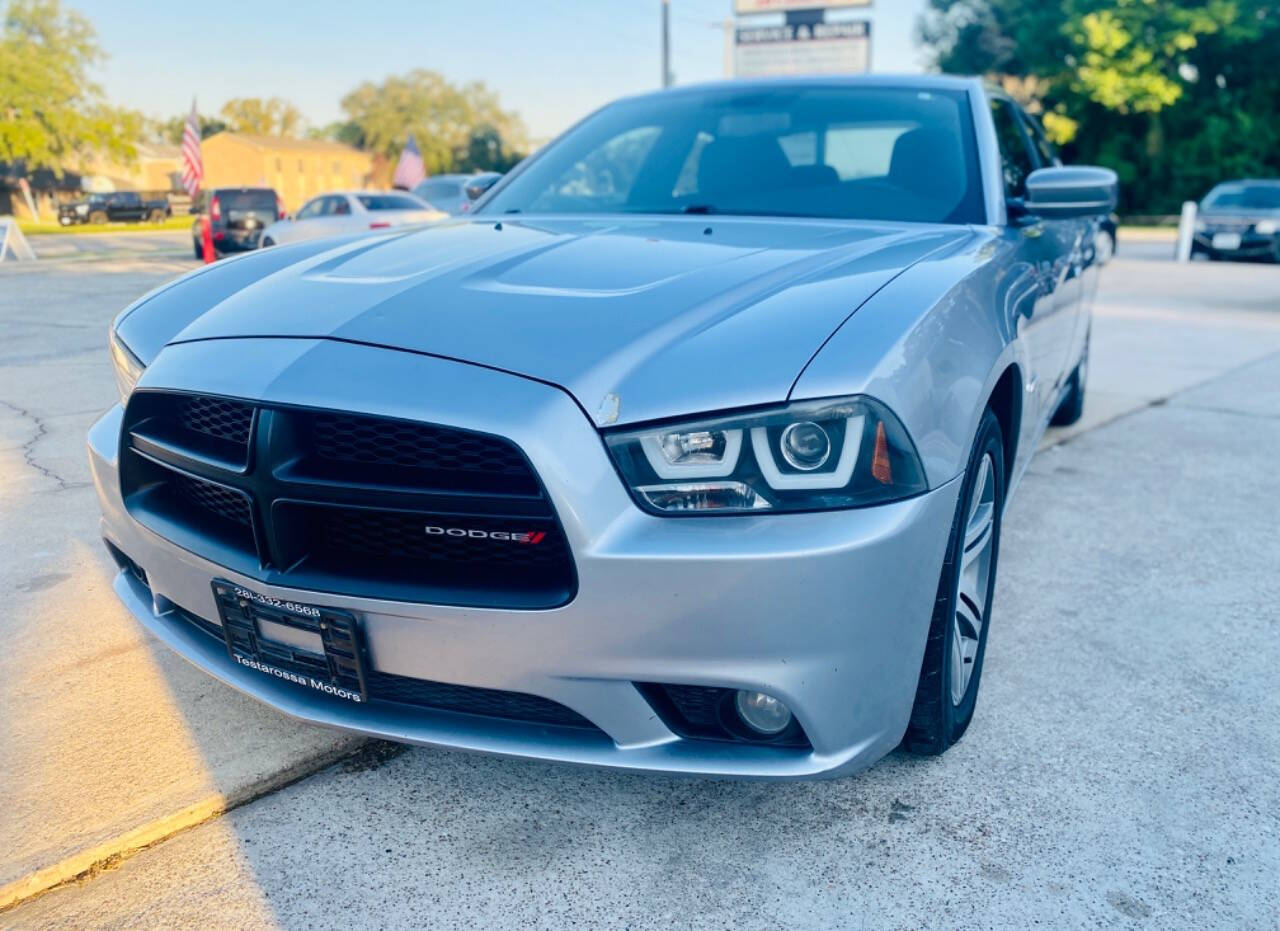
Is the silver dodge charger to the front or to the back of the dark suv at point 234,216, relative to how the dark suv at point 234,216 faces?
to the back

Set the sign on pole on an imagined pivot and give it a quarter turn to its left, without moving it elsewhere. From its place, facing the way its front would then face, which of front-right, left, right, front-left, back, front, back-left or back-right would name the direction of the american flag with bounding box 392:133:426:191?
back

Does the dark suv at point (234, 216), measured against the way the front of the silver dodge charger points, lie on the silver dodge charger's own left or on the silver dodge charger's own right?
on the silver dodge charger's own right

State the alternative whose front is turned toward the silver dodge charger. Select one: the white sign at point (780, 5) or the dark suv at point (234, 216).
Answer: the white sign

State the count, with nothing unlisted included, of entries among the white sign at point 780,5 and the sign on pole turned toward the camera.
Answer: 2

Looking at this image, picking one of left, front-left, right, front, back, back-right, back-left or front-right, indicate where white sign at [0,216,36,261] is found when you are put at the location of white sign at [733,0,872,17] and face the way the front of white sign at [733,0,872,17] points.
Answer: front-right

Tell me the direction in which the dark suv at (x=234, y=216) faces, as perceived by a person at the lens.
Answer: facing away from the viewer

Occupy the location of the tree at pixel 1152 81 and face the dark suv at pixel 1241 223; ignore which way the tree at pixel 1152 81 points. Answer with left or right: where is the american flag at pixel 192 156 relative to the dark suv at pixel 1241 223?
right

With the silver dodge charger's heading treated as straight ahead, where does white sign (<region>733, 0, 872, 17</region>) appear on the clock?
The white sign is roughly at 5 o'clock from the silver dodge charger.

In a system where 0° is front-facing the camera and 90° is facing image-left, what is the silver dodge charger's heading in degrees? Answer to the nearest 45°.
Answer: approximately 45°
